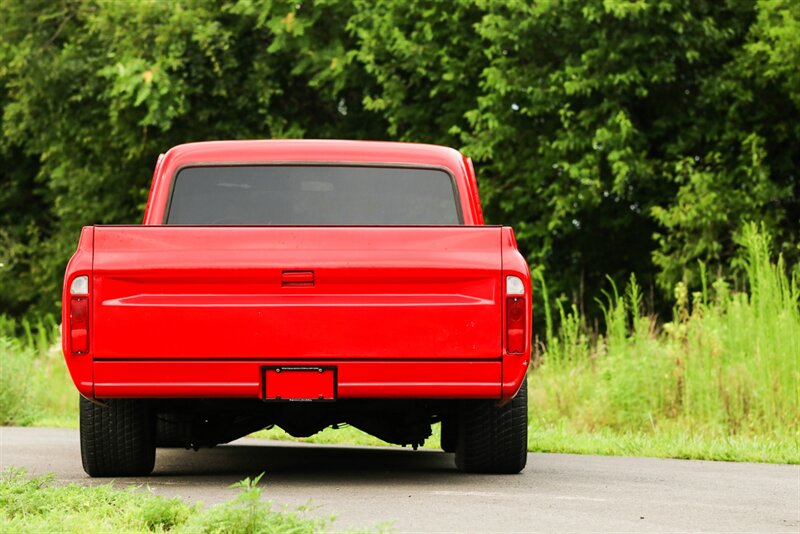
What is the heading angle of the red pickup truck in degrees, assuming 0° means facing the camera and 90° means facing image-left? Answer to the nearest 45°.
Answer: approximately 180°
